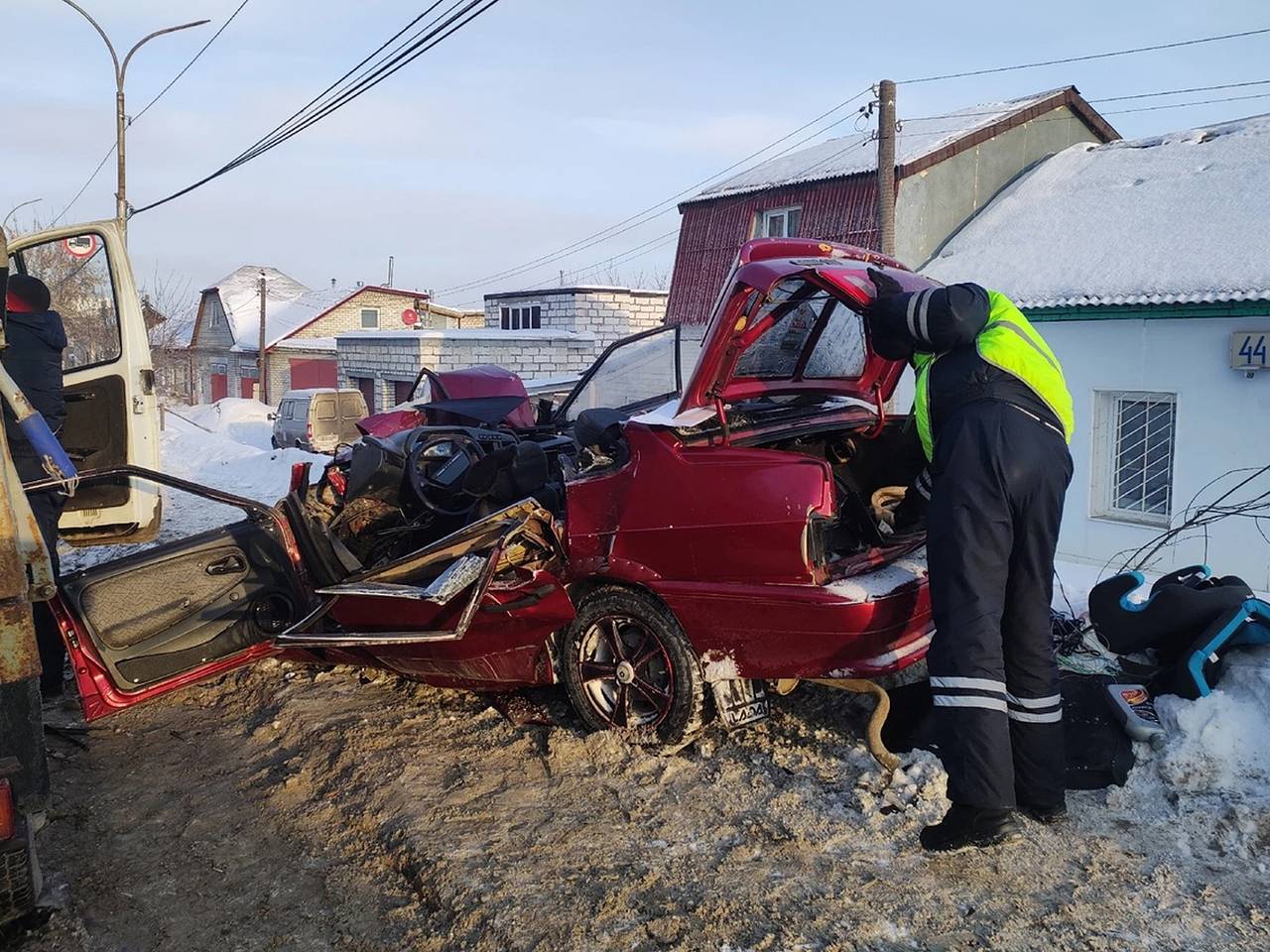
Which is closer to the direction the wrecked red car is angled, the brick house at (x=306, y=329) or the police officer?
the brick house

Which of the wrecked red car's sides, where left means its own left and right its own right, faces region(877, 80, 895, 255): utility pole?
right

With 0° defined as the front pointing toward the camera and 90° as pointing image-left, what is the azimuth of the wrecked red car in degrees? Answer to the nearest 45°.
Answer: approximately 135°

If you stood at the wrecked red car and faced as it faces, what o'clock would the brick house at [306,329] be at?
The brick house is roughly at 1 o'clock from the wrecked red car.

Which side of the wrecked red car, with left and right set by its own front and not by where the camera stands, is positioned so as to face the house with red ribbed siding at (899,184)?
right

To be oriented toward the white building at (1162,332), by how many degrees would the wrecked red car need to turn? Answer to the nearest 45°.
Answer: approximately 90° to its right

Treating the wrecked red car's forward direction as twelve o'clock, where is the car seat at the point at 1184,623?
The car seat is roughly at 5 o'clock from the wrecked red car.

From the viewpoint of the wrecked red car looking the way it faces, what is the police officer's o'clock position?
The police officer is roughly at 6 o'clock from the wrecked red car.

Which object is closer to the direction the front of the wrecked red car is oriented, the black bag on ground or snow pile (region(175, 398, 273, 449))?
the snow pile

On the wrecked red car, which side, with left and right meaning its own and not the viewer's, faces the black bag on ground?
back

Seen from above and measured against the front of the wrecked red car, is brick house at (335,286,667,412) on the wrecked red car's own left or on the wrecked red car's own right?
on the wrecked red car's own right

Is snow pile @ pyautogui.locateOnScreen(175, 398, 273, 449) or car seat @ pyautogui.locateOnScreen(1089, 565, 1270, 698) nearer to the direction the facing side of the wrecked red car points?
the snow pile
